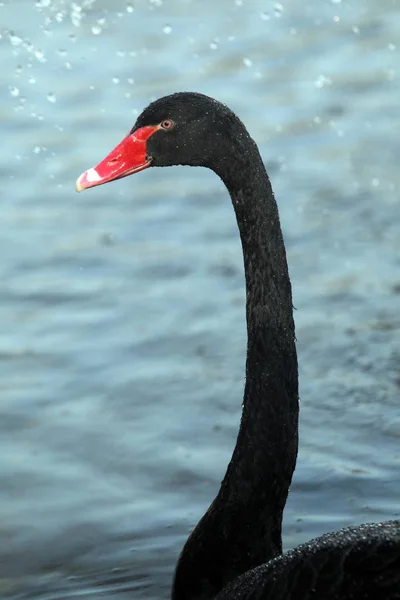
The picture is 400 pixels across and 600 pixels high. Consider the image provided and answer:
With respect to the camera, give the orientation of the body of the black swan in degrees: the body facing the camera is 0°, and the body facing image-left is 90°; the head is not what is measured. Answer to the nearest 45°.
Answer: approximately 90°
